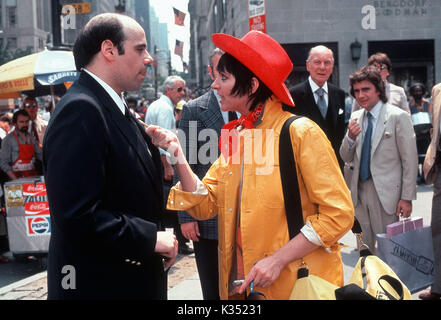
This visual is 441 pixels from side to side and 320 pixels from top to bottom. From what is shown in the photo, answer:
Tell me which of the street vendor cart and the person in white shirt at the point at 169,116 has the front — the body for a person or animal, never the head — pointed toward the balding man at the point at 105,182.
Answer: the street vendor cart

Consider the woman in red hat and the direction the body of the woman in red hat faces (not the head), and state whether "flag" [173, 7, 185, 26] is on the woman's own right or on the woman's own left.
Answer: on the woman's own right

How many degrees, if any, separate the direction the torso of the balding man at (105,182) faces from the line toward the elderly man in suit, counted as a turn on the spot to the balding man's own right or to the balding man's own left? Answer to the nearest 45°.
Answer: approximately 45° to the balding man's own left

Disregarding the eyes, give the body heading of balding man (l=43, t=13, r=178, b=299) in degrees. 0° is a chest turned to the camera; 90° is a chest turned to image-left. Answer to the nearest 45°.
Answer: approximately 270°

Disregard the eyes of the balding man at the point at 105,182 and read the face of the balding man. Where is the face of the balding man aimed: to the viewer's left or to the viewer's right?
to the viewer's right

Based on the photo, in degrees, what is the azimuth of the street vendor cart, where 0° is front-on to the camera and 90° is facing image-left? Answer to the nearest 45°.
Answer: approximately 0°
